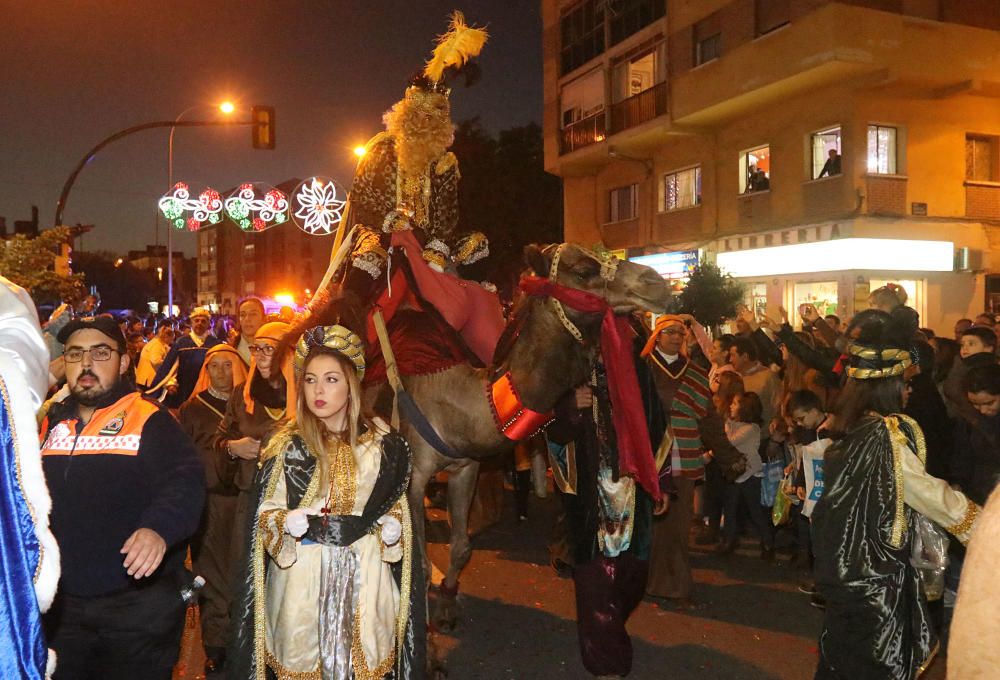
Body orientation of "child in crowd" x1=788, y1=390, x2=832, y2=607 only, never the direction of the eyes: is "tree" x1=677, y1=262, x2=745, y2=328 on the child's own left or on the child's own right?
on the child's own right

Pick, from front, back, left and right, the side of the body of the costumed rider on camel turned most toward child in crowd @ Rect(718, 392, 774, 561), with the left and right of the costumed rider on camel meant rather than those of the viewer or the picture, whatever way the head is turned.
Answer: left

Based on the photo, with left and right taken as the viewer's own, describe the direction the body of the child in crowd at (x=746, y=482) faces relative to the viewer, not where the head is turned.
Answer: facing to the left of the viewer

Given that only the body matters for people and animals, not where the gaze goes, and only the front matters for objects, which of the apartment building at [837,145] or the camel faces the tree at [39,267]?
the apartment building

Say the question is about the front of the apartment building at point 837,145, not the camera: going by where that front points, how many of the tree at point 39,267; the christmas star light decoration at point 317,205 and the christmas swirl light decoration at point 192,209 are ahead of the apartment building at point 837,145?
3

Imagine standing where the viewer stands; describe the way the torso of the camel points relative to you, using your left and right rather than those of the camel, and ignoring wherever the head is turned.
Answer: facing the viewer and to the right of the viewer

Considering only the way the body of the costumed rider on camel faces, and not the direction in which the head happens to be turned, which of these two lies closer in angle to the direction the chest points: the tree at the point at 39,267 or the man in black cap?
the man in black cap

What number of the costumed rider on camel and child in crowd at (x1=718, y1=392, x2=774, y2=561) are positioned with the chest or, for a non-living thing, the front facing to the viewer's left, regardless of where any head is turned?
1

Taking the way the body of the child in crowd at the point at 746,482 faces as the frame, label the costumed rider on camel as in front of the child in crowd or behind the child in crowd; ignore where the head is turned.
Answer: in front

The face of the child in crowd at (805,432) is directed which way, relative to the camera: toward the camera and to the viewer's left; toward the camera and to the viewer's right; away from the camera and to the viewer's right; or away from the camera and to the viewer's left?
toward the camera and to the viewer's left

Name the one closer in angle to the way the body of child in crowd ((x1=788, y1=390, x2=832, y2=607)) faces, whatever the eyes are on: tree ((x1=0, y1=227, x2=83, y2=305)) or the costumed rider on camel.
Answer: the costumed rider on camel

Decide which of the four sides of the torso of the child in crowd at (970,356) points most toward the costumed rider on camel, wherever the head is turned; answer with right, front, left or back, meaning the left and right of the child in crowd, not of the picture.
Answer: front

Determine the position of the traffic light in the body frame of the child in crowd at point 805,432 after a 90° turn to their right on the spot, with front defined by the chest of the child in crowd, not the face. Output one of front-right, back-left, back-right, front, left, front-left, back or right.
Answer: front

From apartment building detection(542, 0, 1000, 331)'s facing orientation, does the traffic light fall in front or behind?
in front

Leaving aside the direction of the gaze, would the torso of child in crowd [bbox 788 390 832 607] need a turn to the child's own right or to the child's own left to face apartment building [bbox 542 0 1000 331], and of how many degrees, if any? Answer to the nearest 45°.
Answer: approximately 135° to the child's own right
